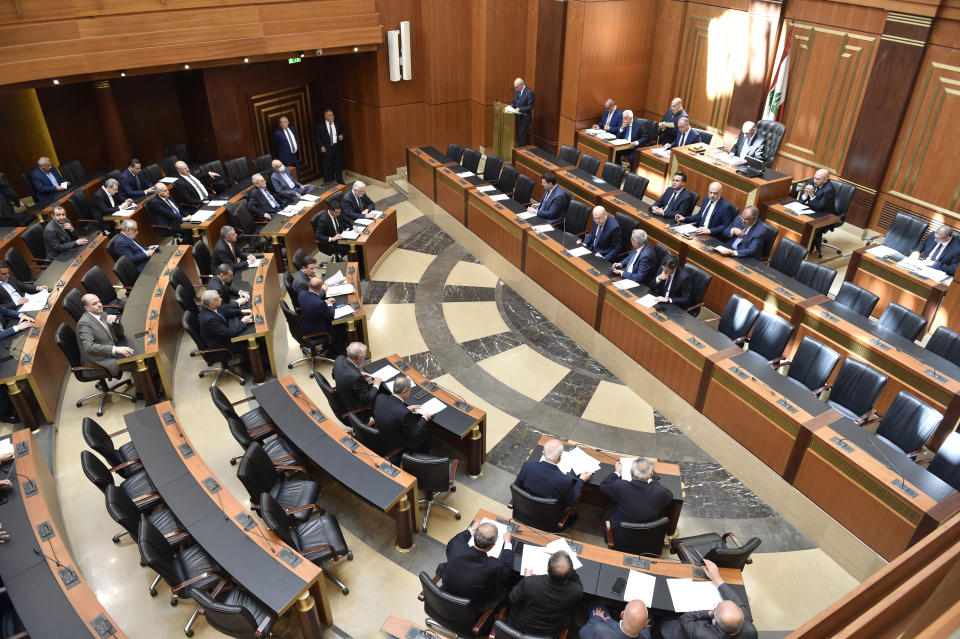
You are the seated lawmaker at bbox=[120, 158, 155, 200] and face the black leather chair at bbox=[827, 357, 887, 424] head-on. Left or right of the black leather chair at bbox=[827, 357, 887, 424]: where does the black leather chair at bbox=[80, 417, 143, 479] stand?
right

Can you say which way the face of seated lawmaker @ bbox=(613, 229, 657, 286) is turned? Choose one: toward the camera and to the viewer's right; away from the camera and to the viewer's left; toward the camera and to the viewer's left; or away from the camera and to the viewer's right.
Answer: toward the camera and to the viewer's left

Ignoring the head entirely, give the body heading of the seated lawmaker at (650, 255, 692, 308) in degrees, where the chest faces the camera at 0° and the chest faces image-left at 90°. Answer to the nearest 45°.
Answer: approximately 45°

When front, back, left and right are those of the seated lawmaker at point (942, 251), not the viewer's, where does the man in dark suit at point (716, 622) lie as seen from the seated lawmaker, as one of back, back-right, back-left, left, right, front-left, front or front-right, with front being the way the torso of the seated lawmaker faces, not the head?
front-left

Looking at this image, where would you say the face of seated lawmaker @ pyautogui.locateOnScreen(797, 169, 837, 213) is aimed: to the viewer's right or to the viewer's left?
to the viewer's left

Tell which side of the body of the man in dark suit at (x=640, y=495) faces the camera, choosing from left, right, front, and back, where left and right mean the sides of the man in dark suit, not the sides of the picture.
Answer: back

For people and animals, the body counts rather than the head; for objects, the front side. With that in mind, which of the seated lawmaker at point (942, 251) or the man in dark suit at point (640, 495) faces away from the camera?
the man in dark suit

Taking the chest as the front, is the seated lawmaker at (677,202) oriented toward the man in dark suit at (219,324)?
yes

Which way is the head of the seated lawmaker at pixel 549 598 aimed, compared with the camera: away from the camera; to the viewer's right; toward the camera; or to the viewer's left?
away from the camera
